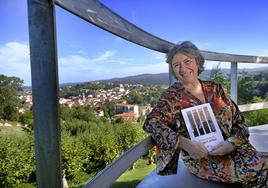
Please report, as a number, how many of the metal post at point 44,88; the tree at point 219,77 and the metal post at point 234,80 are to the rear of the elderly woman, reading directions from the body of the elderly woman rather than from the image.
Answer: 2

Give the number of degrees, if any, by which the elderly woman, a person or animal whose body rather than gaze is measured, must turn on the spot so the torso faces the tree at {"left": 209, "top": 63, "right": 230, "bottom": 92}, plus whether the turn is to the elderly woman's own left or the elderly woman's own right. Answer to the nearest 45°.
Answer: approximately 180°

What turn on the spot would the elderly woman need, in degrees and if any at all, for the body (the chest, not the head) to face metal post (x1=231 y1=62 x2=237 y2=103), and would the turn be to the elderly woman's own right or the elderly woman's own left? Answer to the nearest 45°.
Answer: approximately 180°

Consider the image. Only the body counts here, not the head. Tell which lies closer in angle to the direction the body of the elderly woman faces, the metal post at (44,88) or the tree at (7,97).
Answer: the metal post

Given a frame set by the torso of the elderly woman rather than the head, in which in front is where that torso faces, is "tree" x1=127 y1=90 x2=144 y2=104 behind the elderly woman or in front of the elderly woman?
behind

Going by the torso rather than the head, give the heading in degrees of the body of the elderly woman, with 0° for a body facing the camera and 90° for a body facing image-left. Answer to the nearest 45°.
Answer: approximately 0°
